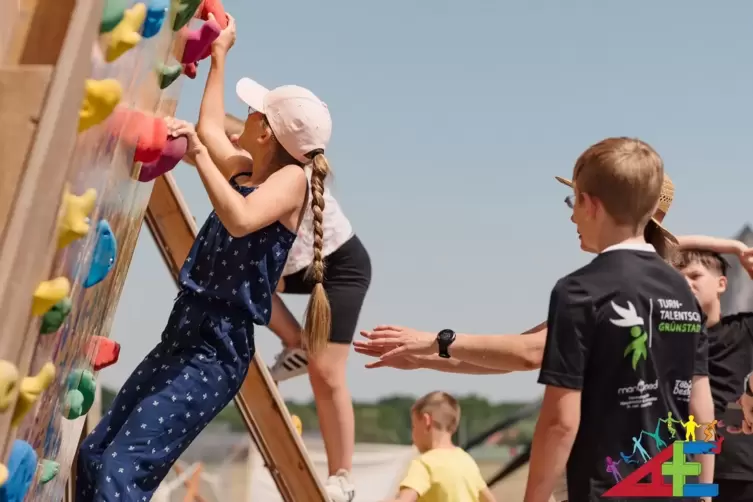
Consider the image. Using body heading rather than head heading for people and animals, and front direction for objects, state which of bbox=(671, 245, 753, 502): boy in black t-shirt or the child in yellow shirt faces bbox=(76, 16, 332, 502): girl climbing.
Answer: the boy in black t-shirt

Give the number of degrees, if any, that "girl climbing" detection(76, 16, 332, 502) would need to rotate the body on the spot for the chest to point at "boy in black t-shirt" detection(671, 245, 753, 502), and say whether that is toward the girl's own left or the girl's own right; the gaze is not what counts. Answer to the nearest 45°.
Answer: approximately 135° to the girl's own right

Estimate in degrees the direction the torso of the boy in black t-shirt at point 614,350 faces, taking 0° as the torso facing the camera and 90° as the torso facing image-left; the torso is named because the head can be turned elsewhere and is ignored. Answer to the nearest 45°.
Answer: approximately 135°

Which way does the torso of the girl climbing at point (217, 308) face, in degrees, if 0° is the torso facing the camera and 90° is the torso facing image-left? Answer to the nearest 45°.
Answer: approximately 90°

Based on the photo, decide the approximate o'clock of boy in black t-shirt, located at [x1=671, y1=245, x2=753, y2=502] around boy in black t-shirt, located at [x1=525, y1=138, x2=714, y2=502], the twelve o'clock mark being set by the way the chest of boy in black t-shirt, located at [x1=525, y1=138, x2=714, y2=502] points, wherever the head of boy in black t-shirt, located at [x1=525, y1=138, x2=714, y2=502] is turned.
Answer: boy in black t-shirt, located at [x1=671, y1=245, x2=753, y2=502] is roughly at 2 o'clock from boy in black t-shirt, located at [x1=525, y1=138, x2=714, y2=502].

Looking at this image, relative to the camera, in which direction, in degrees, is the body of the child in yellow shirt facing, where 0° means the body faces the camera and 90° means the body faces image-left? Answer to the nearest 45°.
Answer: approximately 135°

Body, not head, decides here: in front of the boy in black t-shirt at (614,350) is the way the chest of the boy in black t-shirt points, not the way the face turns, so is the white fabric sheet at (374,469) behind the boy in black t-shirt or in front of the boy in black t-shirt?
in front

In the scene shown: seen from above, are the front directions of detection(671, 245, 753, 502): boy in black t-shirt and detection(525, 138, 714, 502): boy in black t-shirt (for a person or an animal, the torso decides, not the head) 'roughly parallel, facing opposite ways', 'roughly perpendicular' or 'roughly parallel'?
roughly perpendicular

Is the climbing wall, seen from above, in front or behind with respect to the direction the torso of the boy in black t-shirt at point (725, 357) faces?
in front

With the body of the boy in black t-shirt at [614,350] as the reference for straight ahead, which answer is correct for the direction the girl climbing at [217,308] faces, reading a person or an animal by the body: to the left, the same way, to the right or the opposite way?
to the left
